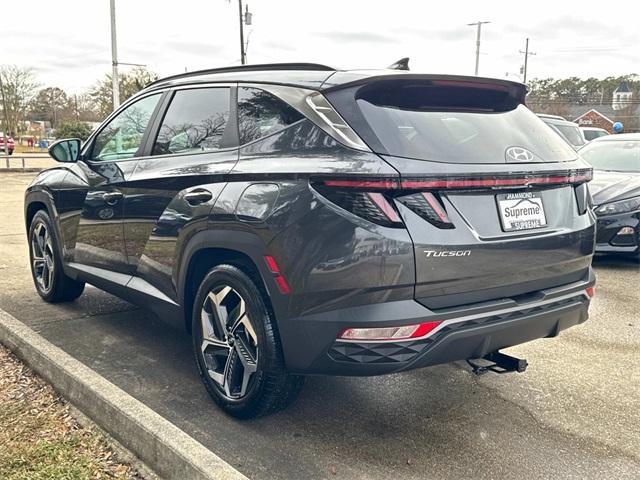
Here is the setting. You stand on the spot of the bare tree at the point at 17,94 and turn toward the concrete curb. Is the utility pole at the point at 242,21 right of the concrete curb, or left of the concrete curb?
left

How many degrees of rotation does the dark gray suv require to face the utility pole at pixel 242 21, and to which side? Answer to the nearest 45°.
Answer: approximately 45° to its right

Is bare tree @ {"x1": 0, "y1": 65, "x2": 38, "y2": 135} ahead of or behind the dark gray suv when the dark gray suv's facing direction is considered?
ahead

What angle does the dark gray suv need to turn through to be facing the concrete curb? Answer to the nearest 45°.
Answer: approximately 45° to its left

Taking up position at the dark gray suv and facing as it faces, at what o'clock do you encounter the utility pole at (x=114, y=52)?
The utility pole is roughly at 1 o'clock from the dark gray suv.

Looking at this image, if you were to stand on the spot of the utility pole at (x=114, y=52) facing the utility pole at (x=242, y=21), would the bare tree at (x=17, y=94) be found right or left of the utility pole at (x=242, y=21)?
left

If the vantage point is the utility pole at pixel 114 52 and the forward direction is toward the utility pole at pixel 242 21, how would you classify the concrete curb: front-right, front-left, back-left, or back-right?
back-right

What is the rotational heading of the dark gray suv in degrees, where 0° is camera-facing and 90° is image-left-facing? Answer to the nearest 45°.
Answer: approximately 135°
